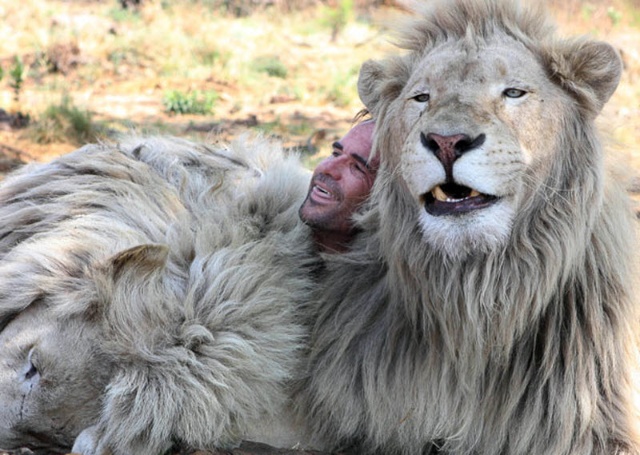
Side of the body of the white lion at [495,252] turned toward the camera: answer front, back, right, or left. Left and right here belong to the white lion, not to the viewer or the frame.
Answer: front

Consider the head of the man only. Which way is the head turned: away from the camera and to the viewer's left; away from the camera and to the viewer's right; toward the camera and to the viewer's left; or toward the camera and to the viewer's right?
toward the camera and to the viewer's left

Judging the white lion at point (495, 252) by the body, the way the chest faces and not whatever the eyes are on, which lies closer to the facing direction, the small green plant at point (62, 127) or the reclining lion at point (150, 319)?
the reclining lion

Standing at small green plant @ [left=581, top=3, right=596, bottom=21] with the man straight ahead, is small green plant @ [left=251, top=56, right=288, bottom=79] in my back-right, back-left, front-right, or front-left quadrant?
front-right

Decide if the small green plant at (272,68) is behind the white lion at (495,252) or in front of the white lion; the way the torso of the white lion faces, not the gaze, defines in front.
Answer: behind

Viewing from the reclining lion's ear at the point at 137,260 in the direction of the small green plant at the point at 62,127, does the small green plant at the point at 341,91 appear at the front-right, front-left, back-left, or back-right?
front-right
